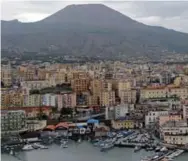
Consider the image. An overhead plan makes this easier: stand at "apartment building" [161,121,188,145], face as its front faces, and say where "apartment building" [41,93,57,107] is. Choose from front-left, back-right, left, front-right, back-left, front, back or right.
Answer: back-right

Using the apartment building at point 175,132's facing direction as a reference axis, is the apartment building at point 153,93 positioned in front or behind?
behind

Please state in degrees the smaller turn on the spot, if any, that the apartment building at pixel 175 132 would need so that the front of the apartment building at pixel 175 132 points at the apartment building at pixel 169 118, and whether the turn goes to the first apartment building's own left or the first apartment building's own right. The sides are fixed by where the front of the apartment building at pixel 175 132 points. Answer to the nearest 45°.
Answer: approximately 180°

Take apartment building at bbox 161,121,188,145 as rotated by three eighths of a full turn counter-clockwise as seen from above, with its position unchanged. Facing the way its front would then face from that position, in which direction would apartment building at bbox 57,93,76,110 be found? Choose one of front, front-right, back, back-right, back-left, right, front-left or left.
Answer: left

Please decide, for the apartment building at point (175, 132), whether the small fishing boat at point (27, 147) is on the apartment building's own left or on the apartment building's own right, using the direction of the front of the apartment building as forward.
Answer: on the apartment building's own right

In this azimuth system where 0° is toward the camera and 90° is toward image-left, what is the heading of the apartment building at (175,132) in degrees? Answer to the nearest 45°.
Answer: approximately 0°

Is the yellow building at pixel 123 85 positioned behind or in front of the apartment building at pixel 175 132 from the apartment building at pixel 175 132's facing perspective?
behind

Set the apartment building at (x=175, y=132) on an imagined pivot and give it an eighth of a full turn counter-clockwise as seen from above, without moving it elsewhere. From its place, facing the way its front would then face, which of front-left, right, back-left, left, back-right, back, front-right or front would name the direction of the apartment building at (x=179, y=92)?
back-left

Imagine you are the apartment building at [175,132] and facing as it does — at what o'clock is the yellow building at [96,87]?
The yellow building is roughly at 5 o'clock from the apartment building.

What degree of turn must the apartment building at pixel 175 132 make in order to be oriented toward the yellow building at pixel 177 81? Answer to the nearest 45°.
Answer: approximately 180°
